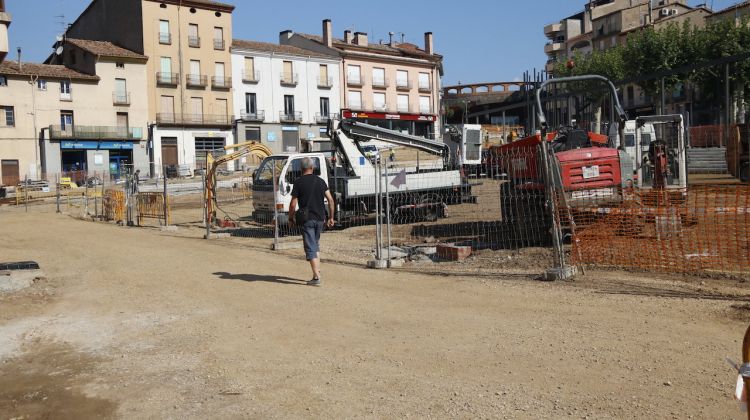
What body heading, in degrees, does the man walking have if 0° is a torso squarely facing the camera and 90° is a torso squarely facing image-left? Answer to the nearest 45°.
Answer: approximately 180°

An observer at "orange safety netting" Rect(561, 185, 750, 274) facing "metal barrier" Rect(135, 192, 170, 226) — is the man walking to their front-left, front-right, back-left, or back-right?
front-left

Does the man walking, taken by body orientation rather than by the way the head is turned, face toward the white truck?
yes

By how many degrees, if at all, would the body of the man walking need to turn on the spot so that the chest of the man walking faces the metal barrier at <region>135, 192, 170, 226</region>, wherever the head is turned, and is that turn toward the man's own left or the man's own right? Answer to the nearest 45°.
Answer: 0° — they already face it

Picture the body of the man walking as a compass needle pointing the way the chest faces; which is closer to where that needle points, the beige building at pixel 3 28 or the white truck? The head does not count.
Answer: the white truck

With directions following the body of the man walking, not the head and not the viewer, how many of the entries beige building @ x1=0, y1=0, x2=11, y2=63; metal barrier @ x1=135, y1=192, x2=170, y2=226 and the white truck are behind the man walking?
0

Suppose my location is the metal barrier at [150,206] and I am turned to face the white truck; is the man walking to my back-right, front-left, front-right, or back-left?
front-right

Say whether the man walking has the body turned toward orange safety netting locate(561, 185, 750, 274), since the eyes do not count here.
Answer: no

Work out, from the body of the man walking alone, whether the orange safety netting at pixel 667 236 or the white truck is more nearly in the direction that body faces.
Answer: the white truck
